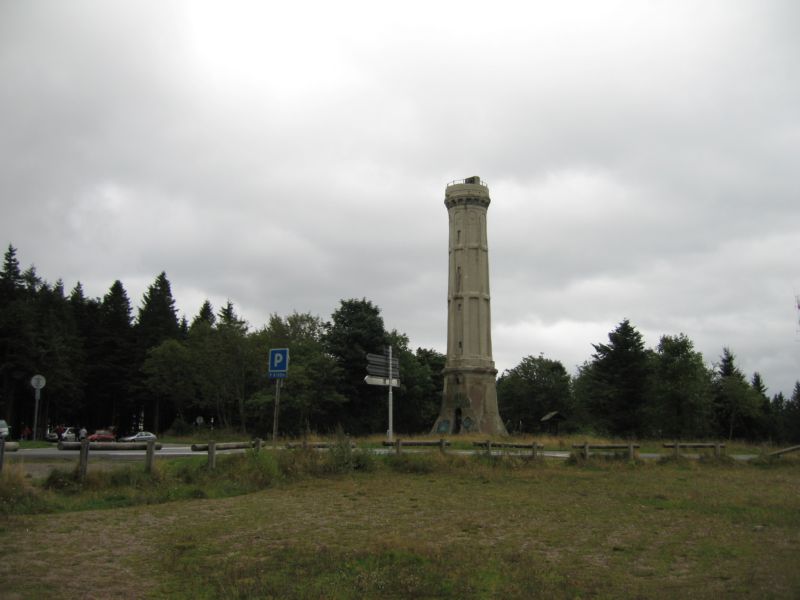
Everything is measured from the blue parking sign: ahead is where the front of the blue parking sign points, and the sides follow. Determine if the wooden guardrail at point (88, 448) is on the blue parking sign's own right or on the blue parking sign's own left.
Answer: on the blue parking sign's own right

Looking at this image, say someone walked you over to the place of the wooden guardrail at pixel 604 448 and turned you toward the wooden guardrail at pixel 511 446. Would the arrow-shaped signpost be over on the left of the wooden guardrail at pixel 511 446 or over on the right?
right

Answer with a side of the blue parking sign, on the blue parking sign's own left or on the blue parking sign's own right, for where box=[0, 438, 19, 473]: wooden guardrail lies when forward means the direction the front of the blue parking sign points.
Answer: on the blue parking sign's own right

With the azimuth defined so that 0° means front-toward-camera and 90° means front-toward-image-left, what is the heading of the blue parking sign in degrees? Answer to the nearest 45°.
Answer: approximately 0°

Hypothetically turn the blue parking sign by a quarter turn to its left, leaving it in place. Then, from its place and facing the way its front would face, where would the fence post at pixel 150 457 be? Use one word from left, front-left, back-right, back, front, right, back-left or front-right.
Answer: back-right

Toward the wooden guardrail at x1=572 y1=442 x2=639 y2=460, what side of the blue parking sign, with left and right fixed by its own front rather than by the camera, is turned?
left

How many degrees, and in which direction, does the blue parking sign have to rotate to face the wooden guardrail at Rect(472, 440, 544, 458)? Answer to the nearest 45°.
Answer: approximately 135° to its left
